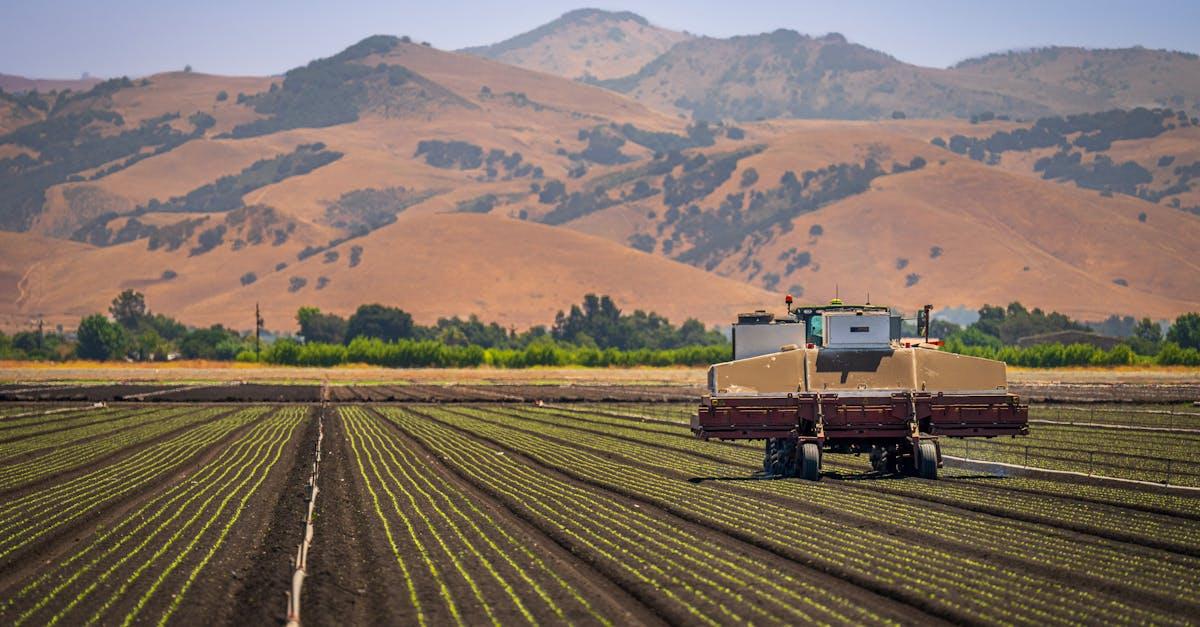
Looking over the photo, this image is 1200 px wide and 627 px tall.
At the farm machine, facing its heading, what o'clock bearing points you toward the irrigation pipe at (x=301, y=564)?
The irrigation pipe is roughly at 7 o'clock from the farm machine.

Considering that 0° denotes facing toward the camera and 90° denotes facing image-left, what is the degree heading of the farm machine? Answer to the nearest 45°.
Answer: approximately 180°
